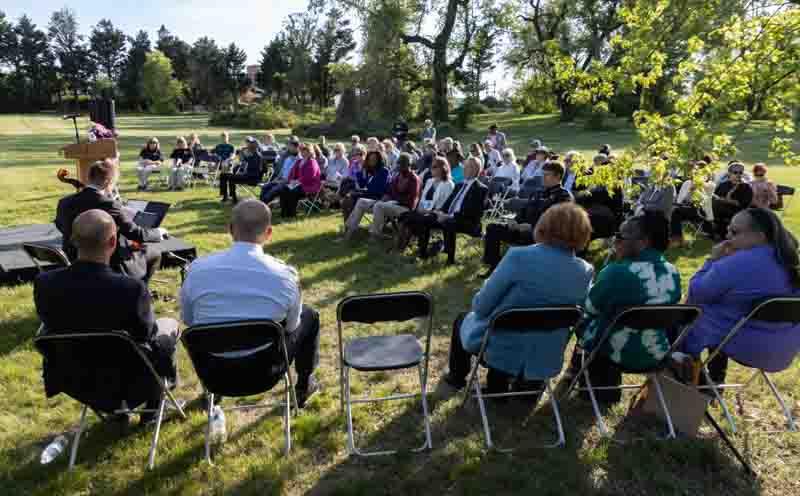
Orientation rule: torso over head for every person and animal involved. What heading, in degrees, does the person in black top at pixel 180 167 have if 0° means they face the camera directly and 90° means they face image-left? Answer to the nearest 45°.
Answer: approximately 0°

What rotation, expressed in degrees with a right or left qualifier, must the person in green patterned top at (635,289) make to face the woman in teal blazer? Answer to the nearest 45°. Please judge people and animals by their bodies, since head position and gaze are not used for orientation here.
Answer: approximately 90° to their left

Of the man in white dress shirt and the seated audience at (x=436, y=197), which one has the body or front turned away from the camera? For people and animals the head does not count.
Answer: the man in white dress shirt

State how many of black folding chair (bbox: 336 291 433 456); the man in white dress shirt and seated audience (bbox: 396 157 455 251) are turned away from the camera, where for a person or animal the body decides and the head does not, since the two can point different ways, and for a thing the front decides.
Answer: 2

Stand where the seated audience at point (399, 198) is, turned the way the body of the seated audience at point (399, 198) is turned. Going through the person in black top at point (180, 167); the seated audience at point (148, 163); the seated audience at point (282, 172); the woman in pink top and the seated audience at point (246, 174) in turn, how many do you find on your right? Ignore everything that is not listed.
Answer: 5

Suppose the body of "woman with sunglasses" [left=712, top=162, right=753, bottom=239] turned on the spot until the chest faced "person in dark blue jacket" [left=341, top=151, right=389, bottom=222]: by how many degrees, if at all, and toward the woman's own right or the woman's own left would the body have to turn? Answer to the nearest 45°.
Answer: approximately 45° to the woman's own right

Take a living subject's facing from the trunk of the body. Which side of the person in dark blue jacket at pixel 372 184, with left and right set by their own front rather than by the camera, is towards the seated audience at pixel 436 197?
left

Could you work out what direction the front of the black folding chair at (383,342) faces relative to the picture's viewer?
facing away from the viewer

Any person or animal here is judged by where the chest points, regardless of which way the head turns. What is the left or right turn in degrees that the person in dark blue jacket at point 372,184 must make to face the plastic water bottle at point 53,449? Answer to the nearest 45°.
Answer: approximately 45° to their left

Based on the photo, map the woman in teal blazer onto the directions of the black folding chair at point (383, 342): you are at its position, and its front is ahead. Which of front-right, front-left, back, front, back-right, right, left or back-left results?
right

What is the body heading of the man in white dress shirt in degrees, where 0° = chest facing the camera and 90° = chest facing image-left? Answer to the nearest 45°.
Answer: approximately 180°

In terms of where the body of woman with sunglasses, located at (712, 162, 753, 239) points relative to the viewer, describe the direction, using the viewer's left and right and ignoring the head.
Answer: facing the viewer and to the left of the viewer

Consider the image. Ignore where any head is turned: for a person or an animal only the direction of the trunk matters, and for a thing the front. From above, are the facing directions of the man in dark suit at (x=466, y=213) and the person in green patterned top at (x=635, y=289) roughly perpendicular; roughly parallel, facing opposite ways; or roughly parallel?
roughly perpendicular

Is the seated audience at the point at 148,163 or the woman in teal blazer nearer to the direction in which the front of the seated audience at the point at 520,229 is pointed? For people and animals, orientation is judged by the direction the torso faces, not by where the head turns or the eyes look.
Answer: the seated audience

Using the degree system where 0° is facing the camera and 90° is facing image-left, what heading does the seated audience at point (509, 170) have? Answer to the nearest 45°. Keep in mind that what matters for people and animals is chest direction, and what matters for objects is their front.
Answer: approximately 45°

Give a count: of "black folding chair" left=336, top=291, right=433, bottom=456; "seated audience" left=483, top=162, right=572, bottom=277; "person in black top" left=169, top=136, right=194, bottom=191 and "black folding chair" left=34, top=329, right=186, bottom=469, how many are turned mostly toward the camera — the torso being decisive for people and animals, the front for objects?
1

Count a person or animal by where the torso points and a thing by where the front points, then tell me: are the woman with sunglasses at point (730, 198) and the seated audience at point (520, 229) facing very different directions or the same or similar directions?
same or similar directions

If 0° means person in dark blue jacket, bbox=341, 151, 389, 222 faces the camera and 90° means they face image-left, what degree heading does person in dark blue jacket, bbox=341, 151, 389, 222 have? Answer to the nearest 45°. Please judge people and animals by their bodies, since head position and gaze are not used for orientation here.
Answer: approximately 45°

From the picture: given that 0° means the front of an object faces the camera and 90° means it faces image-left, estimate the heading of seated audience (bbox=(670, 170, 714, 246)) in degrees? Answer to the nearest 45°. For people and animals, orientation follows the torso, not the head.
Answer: approximately 45°

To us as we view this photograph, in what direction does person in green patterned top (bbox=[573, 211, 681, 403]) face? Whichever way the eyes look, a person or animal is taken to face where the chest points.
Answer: facing away from the viewer and to the left of the viewer

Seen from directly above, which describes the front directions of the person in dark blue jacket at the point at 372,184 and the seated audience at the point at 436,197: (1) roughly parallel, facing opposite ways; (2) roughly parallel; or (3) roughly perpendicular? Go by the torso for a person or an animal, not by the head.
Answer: roughly parallel

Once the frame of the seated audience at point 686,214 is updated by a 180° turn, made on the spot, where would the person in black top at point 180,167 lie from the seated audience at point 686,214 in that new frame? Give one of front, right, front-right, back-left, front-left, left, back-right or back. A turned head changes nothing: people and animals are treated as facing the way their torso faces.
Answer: back-left
